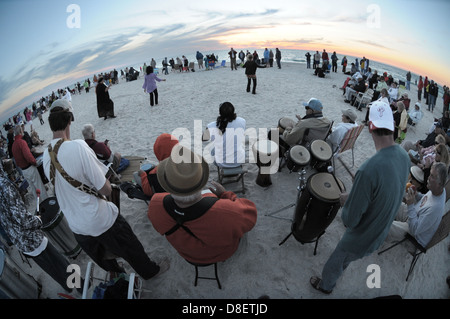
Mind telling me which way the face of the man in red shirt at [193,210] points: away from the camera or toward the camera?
away from the camera

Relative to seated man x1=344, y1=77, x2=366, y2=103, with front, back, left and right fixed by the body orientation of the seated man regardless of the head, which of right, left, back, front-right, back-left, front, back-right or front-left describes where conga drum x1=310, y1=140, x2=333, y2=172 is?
left

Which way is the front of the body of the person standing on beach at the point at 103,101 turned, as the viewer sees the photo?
to the viewer's right

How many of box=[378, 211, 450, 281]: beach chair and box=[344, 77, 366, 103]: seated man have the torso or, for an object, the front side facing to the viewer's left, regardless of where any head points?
2

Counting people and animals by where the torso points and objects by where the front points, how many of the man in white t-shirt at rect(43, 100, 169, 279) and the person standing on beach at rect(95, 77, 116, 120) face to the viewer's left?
0

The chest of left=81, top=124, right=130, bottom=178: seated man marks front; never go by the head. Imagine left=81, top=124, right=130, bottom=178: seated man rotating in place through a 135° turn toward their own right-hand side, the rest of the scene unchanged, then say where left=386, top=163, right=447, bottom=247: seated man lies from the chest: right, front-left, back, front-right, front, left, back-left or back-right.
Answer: front-left

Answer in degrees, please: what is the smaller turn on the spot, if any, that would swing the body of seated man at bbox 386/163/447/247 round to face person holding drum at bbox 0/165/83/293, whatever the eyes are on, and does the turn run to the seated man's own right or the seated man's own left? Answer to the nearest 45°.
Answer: approximately 45° to the seated man's own left

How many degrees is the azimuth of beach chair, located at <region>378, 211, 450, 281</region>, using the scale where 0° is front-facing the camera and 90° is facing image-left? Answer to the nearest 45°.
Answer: approximately 90°

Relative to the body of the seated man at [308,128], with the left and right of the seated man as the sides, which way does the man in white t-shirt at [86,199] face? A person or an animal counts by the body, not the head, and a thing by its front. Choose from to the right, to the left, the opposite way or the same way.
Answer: to the right

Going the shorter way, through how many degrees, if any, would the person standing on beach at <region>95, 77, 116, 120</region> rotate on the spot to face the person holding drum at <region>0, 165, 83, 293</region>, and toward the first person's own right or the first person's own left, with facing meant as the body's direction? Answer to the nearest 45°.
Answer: approximately 90° to the first person's own right

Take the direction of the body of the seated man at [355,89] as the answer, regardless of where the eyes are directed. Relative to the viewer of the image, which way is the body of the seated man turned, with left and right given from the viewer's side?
facing to the left of the viewer

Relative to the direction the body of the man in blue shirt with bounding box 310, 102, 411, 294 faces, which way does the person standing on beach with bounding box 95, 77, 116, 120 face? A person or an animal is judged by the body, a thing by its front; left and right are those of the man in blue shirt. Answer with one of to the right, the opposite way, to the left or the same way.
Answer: to the right

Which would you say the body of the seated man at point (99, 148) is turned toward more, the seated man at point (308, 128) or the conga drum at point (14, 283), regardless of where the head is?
the seated man
